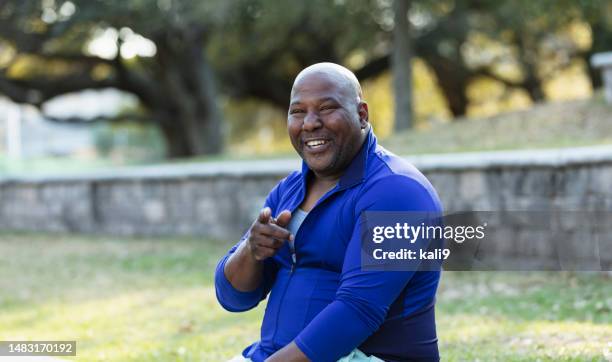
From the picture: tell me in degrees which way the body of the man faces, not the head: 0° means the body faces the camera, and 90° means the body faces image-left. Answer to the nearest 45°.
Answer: approximately 45°

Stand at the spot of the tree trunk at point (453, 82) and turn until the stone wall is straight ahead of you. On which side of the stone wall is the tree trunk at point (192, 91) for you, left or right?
right

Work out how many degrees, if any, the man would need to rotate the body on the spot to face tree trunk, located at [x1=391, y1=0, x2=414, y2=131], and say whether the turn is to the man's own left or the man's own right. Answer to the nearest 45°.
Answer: approximately 135° to the man's own right

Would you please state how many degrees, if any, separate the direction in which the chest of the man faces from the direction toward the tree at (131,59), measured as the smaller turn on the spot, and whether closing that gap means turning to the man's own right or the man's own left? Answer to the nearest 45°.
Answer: approximately 135° to the man's own right

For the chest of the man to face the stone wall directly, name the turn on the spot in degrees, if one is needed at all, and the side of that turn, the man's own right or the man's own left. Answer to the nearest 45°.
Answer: approximately 135° to the man's own right

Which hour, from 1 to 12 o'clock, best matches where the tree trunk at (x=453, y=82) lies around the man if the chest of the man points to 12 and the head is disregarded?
The tree trunk is roughly at 5 o'clock from the man.

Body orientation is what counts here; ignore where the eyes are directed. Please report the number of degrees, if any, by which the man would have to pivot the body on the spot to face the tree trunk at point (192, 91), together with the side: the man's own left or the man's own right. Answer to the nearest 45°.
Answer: approximately 135° to the man's own right
